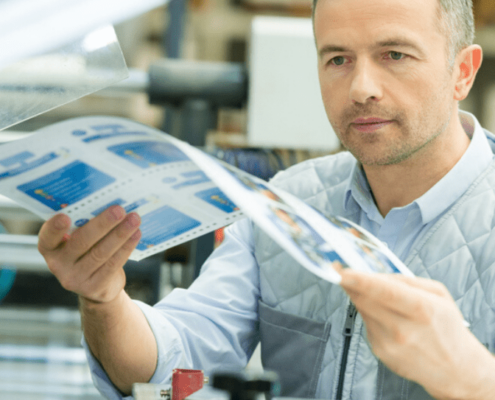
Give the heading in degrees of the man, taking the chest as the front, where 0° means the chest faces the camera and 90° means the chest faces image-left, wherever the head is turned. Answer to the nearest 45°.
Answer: approximately 45°
